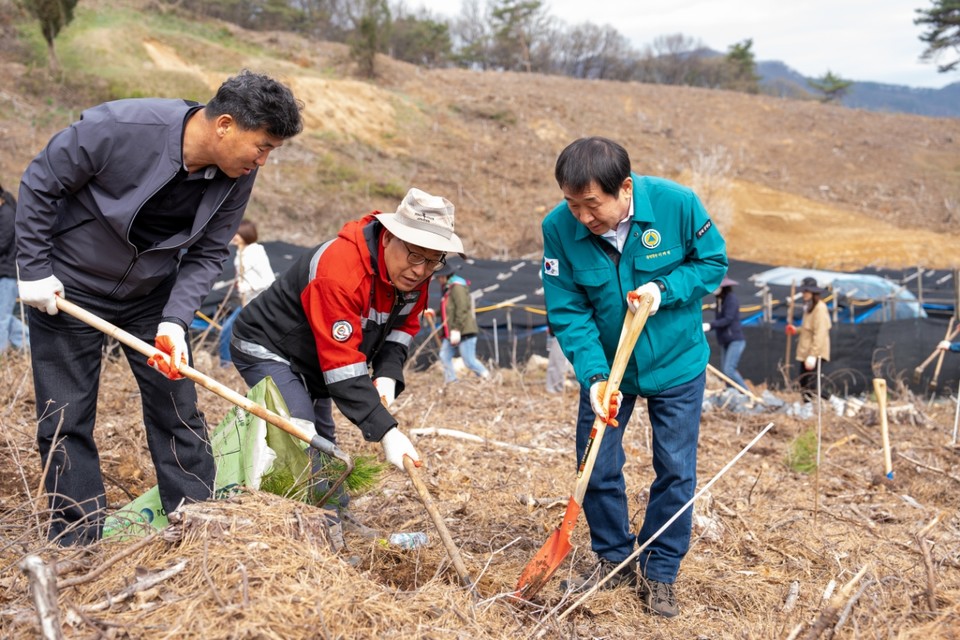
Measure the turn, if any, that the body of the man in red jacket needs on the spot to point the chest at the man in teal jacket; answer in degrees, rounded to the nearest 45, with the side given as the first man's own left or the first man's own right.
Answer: approximately 45° to the first man's own left

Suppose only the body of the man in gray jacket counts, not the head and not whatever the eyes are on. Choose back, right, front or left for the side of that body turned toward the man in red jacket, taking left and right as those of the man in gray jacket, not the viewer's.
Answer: front

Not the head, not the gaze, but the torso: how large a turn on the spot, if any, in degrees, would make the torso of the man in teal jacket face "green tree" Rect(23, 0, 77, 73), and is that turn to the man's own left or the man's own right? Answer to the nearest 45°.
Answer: approximately 90° to the man's own right

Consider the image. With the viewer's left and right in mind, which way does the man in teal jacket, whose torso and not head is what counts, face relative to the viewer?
facing the viewer and to the left of the viewer

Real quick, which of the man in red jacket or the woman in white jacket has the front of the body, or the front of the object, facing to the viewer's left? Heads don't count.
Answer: the woman in white jacket

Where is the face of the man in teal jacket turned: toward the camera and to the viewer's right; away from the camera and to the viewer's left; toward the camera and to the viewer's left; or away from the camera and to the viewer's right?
toward the camera and to the viewer's left

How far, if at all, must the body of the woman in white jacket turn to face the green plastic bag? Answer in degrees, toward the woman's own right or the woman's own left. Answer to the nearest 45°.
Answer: approximately 90° to the woman's own left

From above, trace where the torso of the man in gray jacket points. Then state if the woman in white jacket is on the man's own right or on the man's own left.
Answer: on the man's own left

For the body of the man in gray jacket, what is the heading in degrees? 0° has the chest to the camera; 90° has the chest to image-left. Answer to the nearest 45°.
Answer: approximately 315°

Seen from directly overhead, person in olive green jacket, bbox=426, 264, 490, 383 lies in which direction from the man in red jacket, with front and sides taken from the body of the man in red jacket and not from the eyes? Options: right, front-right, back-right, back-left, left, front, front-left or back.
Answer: back-left
